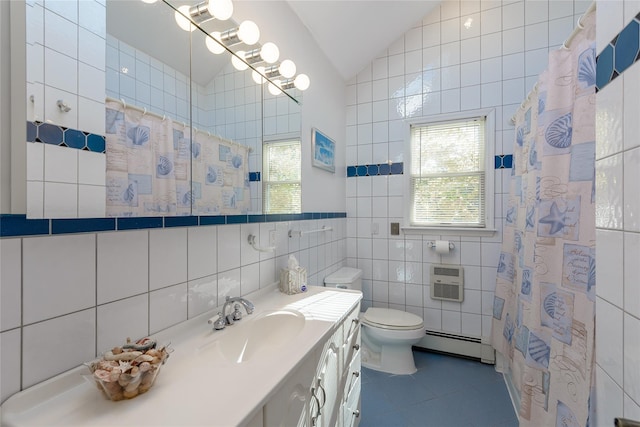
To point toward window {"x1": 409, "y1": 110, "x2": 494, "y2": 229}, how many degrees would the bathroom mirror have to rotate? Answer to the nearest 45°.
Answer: approximately 45° to its left

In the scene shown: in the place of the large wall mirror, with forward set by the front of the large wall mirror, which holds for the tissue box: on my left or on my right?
on my left

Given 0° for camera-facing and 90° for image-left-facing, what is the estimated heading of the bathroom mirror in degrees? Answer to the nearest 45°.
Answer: approximately 315°

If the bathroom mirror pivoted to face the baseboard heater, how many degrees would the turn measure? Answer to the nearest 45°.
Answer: approximately 45° to its left

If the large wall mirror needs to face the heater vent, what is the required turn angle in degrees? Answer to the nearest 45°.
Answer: approximately 45° to its left
